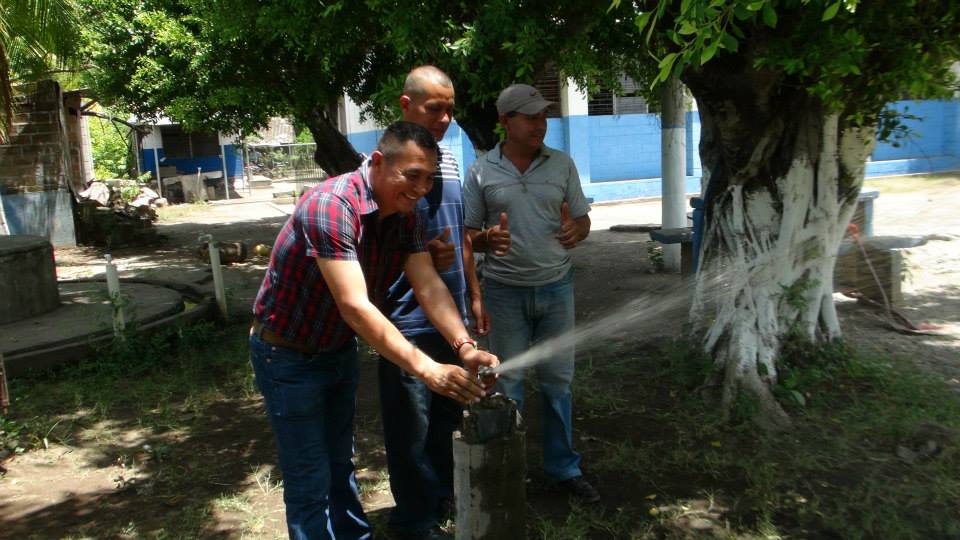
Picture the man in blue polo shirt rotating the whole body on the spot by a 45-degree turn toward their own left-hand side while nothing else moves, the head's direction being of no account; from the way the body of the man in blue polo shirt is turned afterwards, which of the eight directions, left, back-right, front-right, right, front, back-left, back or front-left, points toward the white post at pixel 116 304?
back-left

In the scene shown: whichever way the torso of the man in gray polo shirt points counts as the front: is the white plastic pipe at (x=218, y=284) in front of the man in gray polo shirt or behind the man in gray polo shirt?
behind

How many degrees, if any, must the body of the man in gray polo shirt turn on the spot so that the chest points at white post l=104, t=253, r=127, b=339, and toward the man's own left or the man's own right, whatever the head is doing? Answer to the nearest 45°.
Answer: approximately 135° to the man's own right

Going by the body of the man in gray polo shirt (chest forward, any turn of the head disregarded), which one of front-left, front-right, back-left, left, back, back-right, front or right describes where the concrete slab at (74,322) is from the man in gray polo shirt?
back-right

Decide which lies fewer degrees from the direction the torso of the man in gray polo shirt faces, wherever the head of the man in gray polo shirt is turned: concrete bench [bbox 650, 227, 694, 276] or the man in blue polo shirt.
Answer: the man in blue polo shirt

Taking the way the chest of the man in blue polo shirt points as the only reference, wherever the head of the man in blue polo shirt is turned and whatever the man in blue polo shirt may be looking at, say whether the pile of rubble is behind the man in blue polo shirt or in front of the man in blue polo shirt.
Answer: behind

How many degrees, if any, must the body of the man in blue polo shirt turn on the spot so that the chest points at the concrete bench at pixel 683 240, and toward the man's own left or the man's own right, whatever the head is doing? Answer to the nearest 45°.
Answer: approximately 90° to the man's own left

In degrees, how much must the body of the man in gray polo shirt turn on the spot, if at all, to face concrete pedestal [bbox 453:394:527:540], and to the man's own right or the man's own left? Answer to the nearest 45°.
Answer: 0° — they already face it

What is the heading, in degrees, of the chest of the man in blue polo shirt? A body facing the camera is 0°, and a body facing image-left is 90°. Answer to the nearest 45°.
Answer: approximately 315°

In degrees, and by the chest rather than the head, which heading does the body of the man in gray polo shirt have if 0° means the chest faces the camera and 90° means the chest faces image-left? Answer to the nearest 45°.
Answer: approximately 0°
